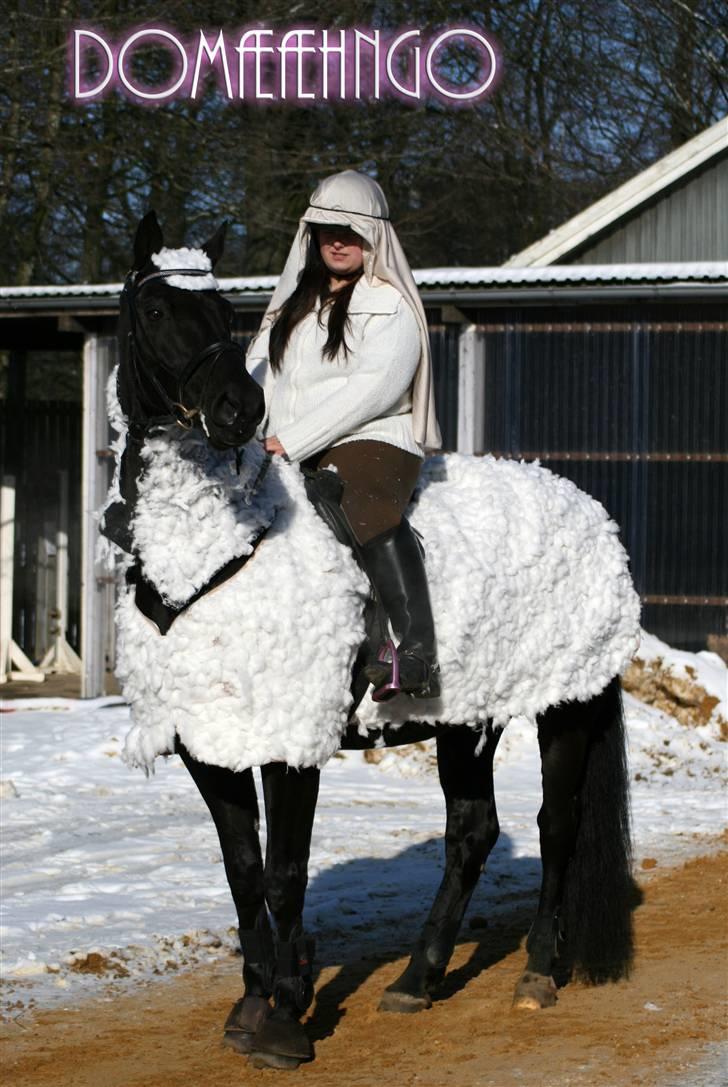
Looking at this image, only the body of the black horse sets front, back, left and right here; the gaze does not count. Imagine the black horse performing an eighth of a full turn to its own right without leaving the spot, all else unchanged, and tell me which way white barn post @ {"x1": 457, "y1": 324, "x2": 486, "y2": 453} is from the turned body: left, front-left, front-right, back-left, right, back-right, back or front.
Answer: right

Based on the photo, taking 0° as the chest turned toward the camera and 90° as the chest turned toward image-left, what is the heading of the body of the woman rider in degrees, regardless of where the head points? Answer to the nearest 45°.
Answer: approximately 45°

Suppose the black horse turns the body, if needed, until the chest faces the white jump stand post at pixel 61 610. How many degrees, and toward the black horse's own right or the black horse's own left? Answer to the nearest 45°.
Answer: approximately 135° to the black horse's own right

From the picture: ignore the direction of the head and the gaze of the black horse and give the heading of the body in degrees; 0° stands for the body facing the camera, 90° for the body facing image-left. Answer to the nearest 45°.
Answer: approximately 45°

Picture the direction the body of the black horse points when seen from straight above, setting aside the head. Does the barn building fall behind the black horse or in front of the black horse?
behind

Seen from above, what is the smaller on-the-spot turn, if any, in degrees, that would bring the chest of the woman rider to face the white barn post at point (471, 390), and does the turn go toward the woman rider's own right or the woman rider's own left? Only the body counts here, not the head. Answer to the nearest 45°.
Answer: approximately 135° to the woman rider's own right
